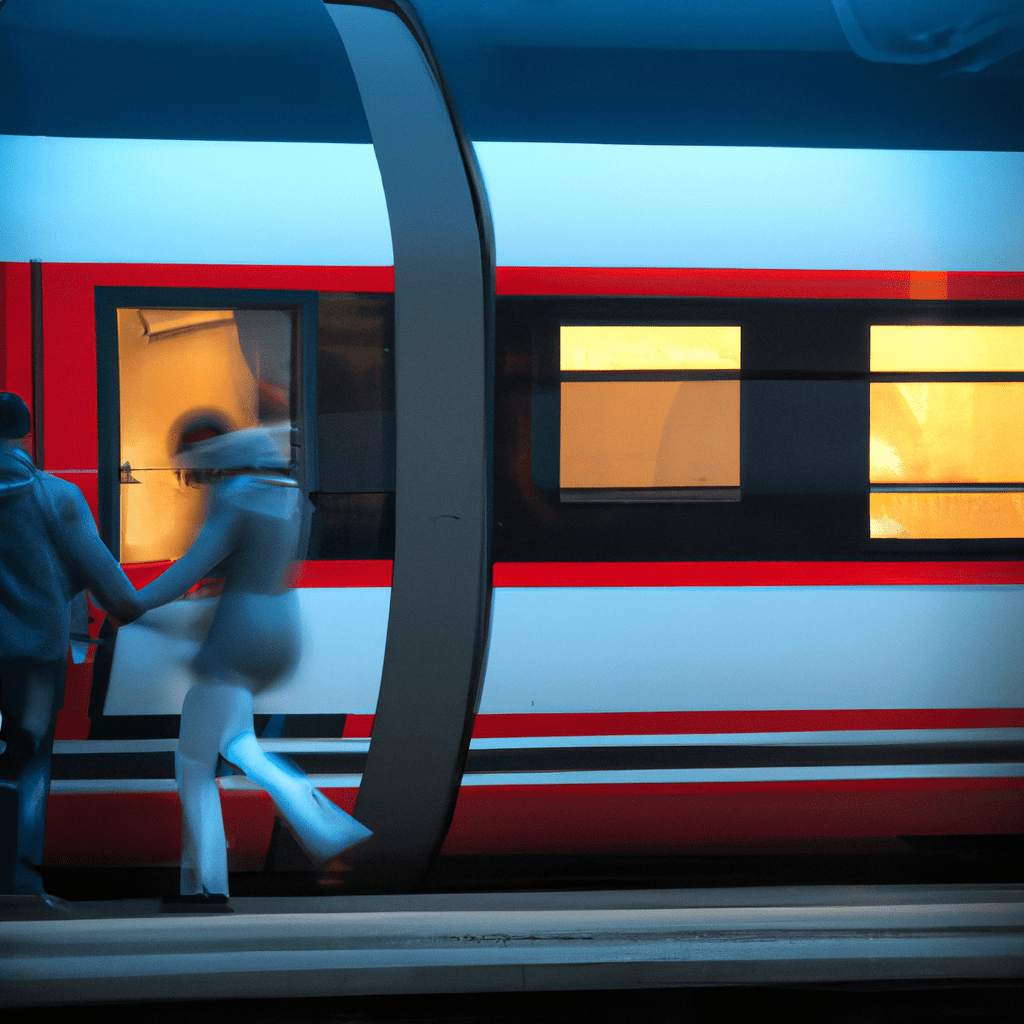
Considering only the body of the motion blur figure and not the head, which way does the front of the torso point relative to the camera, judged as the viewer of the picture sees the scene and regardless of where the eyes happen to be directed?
to the viewer's left

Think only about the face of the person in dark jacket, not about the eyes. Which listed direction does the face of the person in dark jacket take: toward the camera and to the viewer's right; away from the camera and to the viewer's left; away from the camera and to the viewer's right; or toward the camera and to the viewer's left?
away from the camera and to the viewer's right
